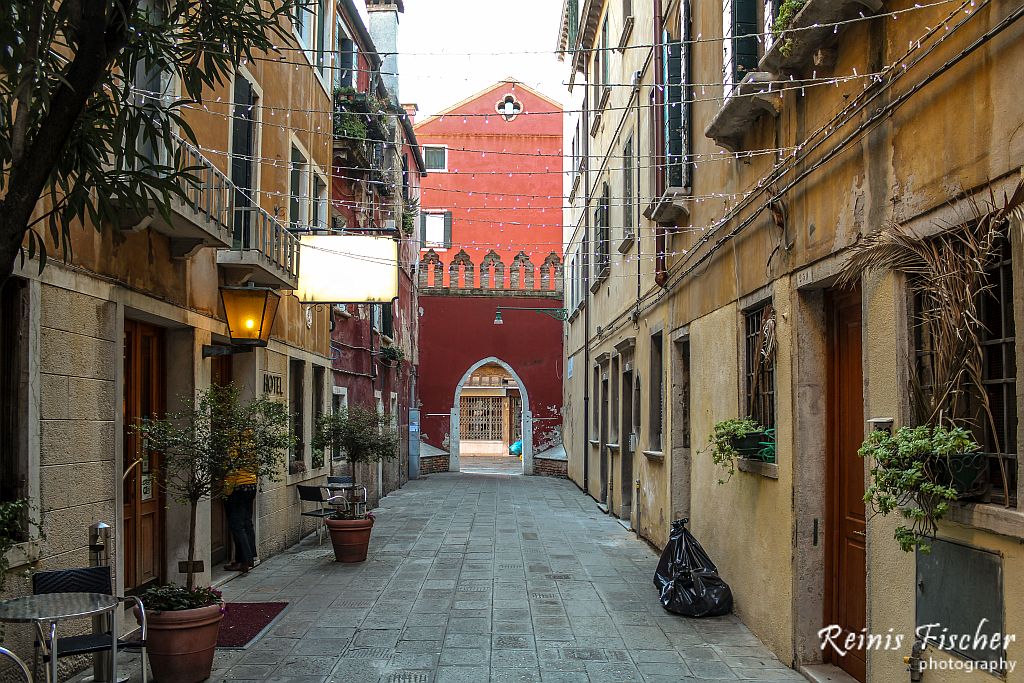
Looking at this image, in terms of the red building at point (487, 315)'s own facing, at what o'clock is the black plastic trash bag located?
The black plastic trash bag is roughly at 12 o'clock from the red building.

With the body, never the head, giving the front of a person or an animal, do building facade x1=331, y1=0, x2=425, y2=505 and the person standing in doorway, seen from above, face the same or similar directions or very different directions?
very different directions

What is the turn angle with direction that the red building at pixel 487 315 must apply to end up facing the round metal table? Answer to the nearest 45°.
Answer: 0° — it already faces it

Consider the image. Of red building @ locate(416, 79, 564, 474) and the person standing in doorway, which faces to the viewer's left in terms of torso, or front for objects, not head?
the person standing in doorway

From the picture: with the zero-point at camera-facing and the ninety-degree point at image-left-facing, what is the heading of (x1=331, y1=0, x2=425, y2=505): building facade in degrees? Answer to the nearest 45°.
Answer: approximately 270°

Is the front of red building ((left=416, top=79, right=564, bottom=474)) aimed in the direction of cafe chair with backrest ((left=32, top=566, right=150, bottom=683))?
yes

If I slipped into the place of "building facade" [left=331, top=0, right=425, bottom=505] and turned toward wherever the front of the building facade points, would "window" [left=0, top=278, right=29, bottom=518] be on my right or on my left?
on my right

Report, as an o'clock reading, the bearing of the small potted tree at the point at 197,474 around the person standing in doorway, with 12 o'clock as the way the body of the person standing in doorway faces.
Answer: The small potted tree is roughly at 9 o'clock from the person standing in doorway.

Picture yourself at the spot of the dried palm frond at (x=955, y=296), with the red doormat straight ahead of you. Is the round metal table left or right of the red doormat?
left

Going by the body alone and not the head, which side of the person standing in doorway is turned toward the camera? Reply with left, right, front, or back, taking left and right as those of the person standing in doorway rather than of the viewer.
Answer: left

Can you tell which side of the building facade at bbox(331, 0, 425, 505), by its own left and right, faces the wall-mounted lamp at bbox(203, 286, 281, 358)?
right

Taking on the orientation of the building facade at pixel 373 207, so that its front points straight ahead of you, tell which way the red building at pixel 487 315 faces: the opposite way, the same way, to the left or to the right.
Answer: to the right

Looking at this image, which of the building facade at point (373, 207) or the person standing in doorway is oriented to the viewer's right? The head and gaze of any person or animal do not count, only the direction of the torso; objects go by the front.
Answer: the building facade

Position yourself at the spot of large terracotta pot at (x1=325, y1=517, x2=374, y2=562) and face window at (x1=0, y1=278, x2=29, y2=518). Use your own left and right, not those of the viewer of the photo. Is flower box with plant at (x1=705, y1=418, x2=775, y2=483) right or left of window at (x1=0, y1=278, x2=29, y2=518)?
left
